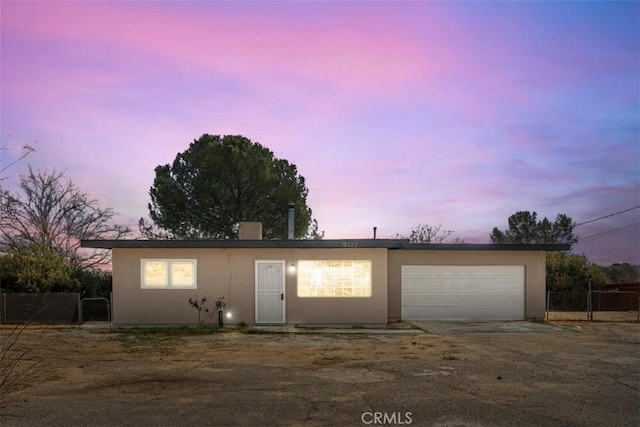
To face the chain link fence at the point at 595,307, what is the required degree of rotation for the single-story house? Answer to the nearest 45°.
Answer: approximately 135° to its left

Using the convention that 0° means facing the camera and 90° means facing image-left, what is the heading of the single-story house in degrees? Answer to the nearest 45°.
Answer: approximately 0°

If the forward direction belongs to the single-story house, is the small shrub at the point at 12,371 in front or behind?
in front

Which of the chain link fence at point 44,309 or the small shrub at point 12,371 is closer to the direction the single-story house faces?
the small shrub

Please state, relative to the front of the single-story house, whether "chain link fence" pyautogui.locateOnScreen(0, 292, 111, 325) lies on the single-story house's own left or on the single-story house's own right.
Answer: on the single-story house's own right
